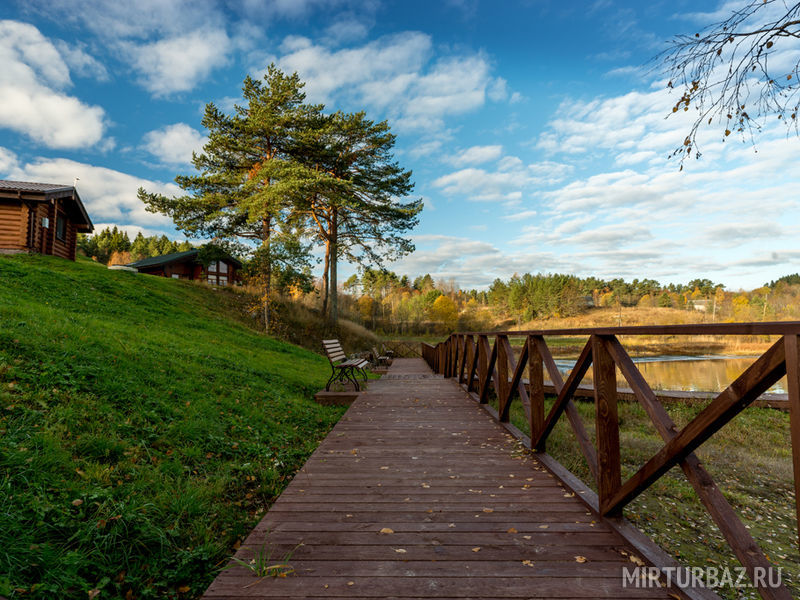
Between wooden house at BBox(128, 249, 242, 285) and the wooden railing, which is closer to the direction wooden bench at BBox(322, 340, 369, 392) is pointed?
the wooden railing

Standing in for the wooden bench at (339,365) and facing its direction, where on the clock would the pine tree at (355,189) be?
The pine tree is roughly at 9 o'clock from the wooden bench.

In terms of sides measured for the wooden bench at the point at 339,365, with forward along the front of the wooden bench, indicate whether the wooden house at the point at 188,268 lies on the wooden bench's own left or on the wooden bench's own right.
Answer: on the wooden bench's own left

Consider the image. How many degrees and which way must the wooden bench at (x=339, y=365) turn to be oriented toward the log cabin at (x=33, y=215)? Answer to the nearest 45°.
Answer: approximately 135° to its left

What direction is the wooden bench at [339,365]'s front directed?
to the viewer's right
